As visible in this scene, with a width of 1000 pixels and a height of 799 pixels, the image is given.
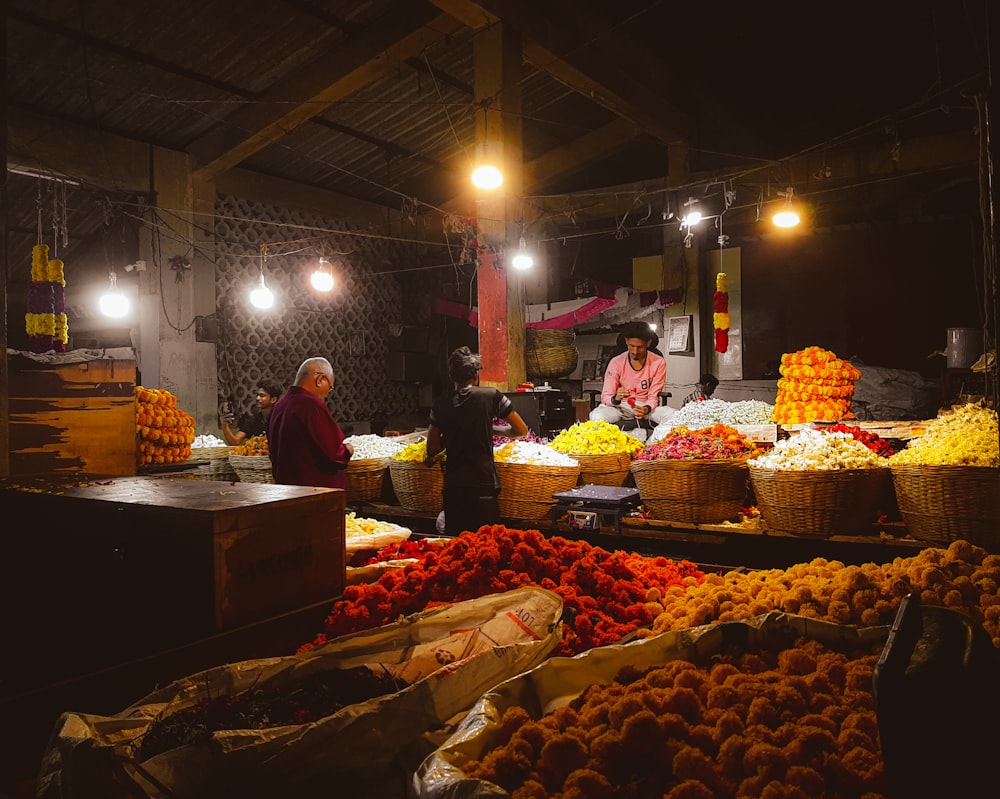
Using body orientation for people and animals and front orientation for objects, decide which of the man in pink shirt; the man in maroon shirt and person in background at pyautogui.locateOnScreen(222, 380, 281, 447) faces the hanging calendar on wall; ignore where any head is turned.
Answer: the man in maroon shirt

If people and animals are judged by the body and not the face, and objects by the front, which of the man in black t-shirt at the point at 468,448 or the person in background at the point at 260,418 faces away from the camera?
the man in black t-shirt

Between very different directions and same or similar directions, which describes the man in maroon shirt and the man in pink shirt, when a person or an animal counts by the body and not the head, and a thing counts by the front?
very different directions

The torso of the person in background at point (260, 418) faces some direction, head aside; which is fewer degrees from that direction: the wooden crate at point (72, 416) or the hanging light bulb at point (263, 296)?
the wooden crate

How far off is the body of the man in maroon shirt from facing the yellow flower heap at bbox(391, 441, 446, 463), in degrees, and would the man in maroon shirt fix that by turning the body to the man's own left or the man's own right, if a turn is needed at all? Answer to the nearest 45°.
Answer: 0° — they already face it

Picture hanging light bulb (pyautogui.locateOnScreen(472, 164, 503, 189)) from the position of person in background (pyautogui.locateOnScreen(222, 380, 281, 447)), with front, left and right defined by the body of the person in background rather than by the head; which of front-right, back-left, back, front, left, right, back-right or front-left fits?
left

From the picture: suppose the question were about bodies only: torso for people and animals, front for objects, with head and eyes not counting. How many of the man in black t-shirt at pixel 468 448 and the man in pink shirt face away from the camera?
1

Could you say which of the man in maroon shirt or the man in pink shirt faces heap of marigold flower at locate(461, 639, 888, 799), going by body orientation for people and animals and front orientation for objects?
the man in pink shirt

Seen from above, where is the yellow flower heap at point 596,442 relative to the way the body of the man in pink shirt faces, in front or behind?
in front

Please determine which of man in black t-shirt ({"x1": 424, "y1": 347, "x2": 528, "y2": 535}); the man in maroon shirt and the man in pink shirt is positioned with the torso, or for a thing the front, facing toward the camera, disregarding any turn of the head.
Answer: the man in pink shirt

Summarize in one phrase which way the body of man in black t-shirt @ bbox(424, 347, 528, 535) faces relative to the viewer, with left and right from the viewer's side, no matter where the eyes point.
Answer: facing away from the viewer
